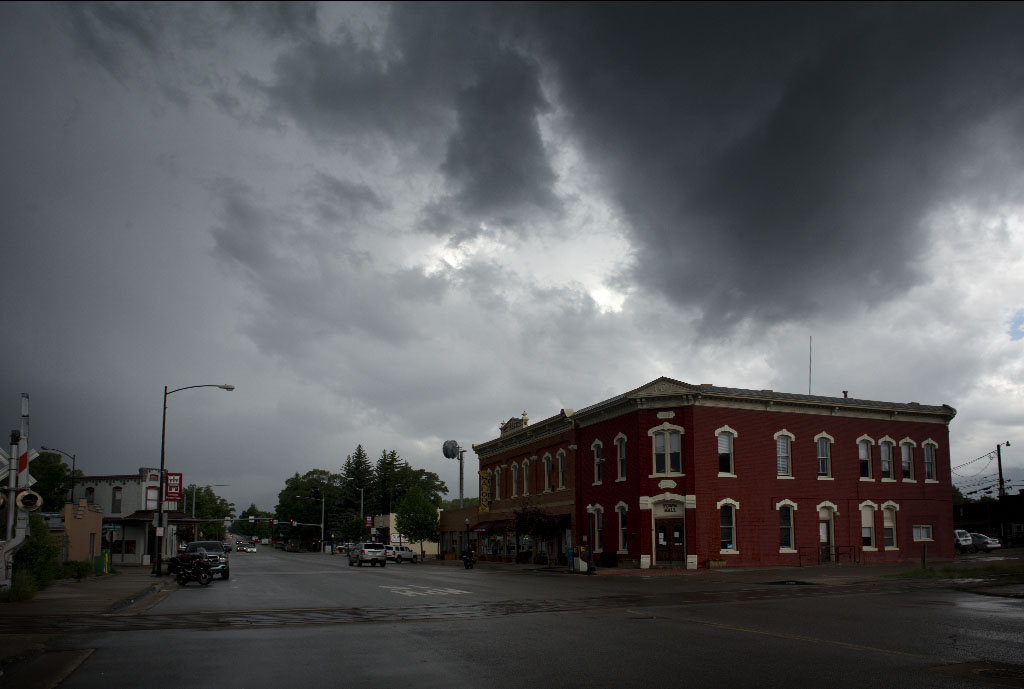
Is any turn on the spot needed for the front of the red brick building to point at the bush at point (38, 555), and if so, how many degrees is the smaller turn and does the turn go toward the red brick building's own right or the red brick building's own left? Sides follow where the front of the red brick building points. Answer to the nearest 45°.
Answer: approximately 45° to the red brick building's own right

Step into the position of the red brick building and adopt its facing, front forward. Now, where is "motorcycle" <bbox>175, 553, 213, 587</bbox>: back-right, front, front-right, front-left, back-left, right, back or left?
front-right

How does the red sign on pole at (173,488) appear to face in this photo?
toward the camera

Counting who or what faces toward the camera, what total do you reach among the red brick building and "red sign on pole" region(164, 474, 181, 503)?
2

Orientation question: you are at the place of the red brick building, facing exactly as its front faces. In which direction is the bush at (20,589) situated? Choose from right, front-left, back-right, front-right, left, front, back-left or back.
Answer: front-right

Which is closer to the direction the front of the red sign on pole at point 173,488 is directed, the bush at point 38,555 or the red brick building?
the bush
